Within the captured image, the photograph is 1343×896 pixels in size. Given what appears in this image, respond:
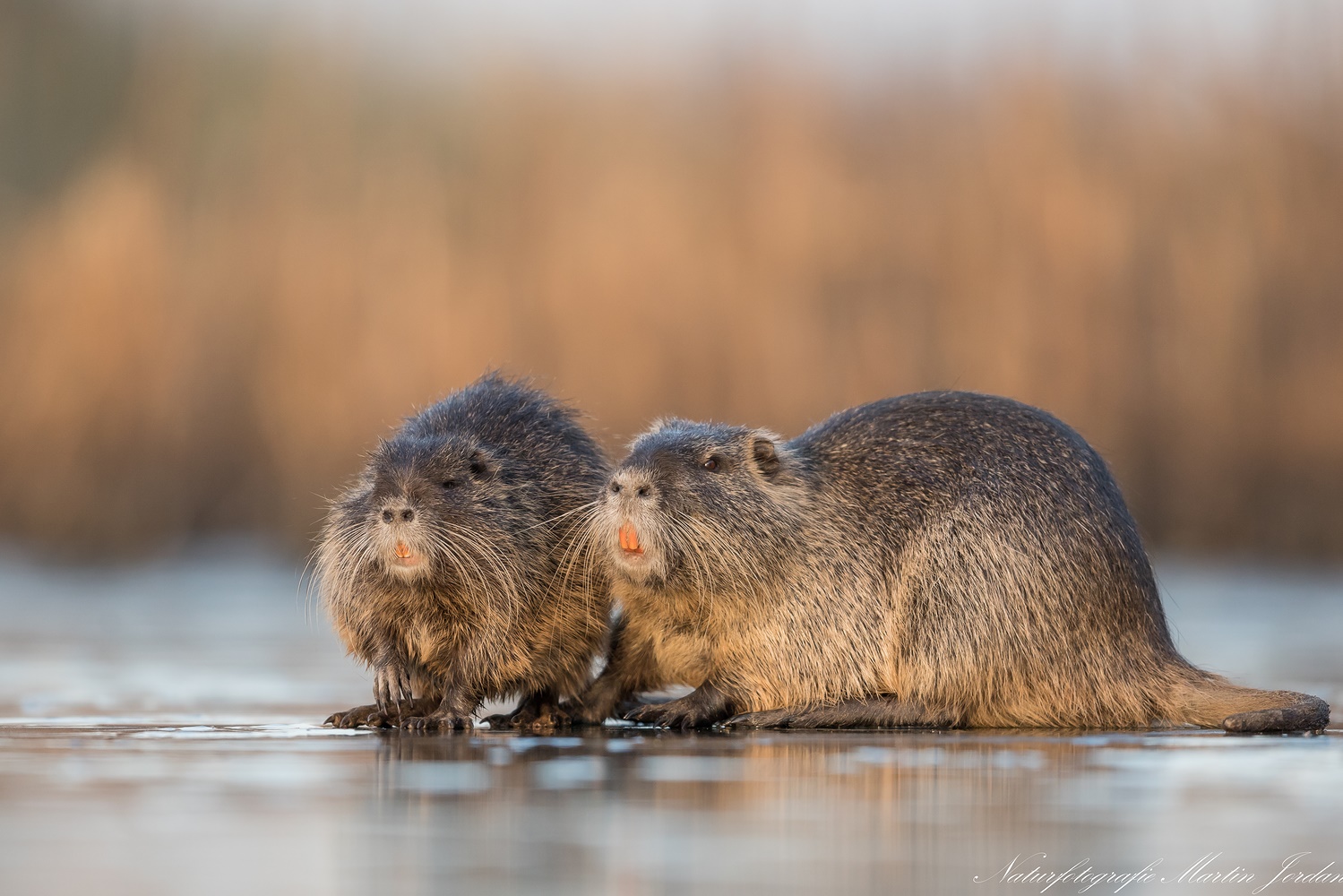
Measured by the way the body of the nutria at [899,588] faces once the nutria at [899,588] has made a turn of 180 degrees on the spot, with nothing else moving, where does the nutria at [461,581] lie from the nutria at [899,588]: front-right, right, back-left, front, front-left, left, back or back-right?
back

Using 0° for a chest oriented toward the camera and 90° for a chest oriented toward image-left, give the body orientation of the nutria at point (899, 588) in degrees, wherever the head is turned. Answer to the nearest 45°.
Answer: approximately 90°
